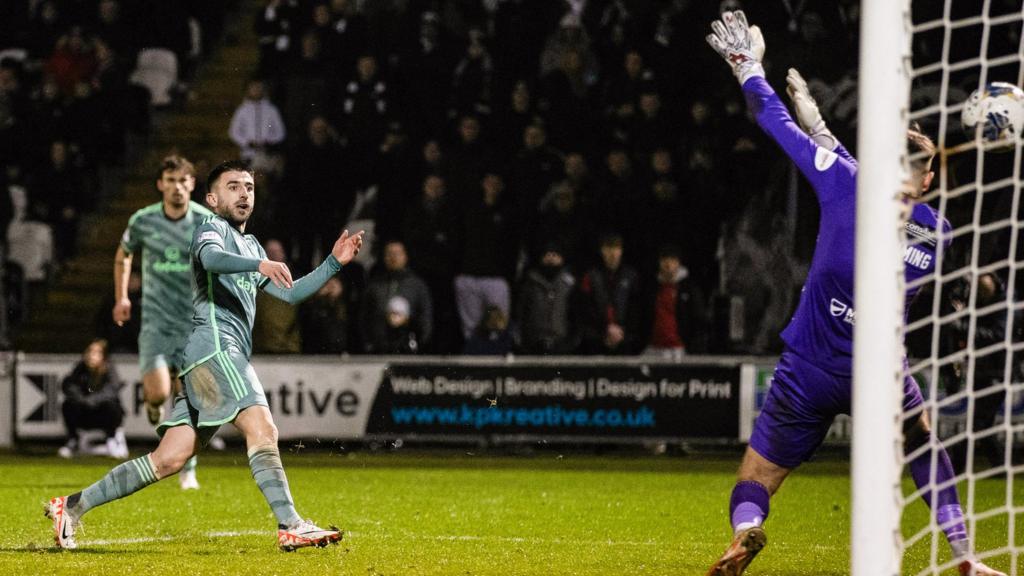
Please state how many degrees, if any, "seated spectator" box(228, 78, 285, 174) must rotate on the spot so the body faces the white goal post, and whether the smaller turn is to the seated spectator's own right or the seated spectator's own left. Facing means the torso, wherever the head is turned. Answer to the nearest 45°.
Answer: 0° — they already face it

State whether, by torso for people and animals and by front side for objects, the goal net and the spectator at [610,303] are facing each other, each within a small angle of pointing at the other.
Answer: no

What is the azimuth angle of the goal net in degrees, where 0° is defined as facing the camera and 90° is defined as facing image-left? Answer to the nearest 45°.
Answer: approximately 90°

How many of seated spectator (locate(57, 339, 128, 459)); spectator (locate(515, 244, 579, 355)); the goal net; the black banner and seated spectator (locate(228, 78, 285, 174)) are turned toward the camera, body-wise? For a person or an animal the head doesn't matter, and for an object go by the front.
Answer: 4

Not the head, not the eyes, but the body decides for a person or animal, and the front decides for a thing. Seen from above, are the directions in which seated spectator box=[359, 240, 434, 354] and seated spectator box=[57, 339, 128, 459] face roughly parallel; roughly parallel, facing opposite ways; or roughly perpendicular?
roughly parallel

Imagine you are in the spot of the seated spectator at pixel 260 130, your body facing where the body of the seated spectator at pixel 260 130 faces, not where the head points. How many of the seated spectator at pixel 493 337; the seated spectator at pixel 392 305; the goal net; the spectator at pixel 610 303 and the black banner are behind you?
0

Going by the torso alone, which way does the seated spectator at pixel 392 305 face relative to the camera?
toward the camera

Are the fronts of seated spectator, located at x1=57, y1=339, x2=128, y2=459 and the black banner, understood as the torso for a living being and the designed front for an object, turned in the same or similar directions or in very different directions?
same or similar directions

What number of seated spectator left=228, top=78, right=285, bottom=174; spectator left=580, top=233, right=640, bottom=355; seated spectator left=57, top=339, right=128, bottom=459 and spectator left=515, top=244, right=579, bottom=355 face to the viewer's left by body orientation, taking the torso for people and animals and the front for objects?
0

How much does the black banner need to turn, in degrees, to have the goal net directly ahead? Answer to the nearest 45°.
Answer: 0° — it already faces it

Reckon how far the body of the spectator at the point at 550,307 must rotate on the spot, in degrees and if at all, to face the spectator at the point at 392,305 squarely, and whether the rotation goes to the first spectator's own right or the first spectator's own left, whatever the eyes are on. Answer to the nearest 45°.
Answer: approximately 90° to the first spectator's own right

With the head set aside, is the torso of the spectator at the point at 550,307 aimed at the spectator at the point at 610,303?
no

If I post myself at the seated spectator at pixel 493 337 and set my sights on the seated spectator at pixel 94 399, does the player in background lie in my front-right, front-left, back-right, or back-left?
front-left

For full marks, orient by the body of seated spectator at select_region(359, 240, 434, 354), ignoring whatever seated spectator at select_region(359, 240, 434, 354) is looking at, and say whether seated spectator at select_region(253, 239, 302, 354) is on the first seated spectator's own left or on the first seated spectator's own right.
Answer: on the first seated spectator's own right

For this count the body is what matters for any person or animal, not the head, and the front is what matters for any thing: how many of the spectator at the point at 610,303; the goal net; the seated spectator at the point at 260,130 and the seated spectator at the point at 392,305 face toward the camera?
3

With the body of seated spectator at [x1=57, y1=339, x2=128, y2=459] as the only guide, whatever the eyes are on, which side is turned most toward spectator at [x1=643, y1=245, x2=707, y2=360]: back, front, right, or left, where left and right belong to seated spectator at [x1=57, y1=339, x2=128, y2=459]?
left

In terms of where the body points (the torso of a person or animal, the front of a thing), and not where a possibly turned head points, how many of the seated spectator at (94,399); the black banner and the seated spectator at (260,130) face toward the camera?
3

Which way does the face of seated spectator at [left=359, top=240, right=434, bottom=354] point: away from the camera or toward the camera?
toward the camera

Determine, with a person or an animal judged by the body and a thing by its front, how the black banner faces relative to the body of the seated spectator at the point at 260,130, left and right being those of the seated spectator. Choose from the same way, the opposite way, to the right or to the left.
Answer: the same way

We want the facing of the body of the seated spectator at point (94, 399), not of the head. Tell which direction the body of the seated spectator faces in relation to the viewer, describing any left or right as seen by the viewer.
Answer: facing the viewer

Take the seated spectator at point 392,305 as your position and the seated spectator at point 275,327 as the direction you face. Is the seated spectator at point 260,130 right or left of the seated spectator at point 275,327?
right
